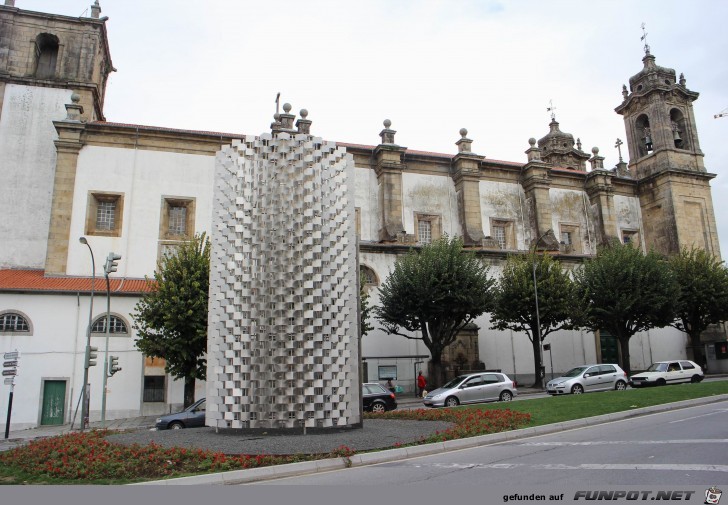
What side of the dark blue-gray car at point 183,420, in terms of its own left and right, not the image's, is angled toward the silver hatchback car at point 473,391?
back

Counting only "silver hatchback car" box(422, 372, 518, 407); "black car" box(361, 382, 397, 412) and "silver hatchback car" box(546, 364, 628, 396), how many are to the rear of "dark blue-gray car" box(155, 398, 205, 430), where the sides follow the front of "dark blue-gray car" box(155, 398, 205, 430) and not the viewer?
3

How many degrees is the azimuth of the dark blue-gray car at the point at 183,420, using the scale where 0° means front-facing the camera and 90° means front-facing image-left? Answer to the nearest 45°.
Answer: approximately 90°

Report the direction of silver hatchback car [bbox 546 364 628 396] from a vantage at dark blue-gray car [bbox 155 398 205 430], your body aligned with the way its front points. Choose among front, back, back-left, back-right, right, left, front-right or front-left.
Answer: back

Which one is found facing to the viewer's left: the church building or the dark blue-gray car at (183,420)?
the dark blue-gray car

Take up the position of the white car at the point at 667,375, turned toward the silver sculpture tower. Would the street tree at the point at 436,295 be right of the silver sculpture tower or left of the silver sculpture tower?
right
